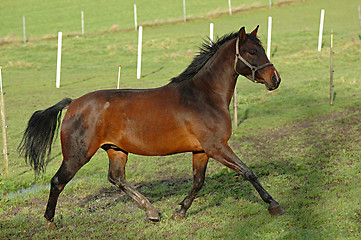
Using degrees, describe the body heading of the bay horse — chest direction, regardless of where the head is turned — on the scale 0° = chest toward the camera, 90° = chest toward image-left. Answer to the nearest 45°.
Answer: approximately 270°
